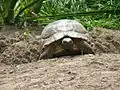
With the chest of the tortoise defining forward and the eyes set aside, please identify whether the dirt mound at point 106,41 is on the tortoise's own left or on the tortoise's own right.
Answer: on the tortoise's own left

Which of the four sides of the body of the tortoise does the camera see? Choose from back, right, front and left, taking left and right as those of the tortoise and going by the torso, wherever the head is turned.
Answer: front
